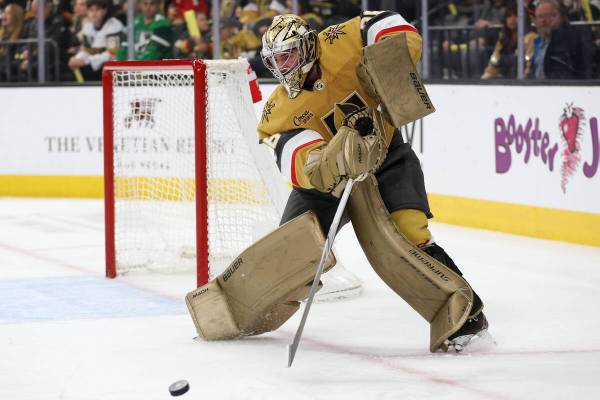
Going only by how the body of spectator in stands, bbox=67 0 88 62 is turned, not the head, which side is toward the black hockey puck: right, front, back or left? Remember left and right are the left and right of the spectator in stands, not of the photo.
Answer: front

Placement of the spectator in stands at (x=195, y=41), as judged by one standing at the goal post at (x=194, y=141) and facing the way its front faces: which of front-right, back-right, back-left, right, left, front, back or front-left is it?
back-right

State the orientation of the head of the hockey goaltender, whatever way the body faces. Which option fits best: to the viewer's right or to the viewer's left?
to the viewer's left

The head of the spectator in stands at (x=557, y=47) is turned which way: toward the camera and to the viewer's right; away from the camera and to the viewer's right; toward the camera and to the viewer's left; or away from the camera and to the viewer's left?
toward the camera and to the viewer's left

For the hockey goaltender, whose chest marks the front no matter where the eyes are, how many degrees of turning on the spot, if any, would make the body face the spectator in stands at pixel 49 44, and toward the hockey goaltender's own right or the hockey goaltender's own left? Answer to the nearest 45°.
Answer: approximately 135° to the hockey goaltender's own right

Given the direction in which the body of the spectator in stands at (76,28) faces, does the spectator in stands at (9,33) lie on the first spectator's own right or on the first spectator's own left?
on the first spectator's own right

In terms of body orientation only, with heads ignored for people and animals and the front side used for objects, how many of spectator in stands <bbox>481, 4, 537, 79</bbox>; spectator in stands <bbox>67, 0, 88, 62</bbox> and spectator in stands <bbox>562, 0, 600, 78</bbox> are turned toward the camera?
3

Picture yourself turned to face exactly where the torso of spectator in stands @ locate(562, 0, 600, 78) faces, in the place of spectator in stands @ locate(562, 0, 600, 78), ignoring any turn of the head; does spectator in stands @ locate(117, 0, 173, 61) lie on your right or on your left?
on your right

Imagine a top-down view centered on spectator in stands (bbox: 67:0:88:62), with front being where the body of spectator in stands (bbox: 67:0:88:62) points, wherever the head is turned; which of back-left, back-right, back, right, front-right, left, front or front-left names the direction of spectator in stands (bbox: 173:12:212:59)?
front-left

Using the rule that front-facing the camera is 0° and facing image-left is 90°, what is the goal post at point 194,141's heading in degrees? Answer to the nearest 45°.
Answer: approximately 45°
